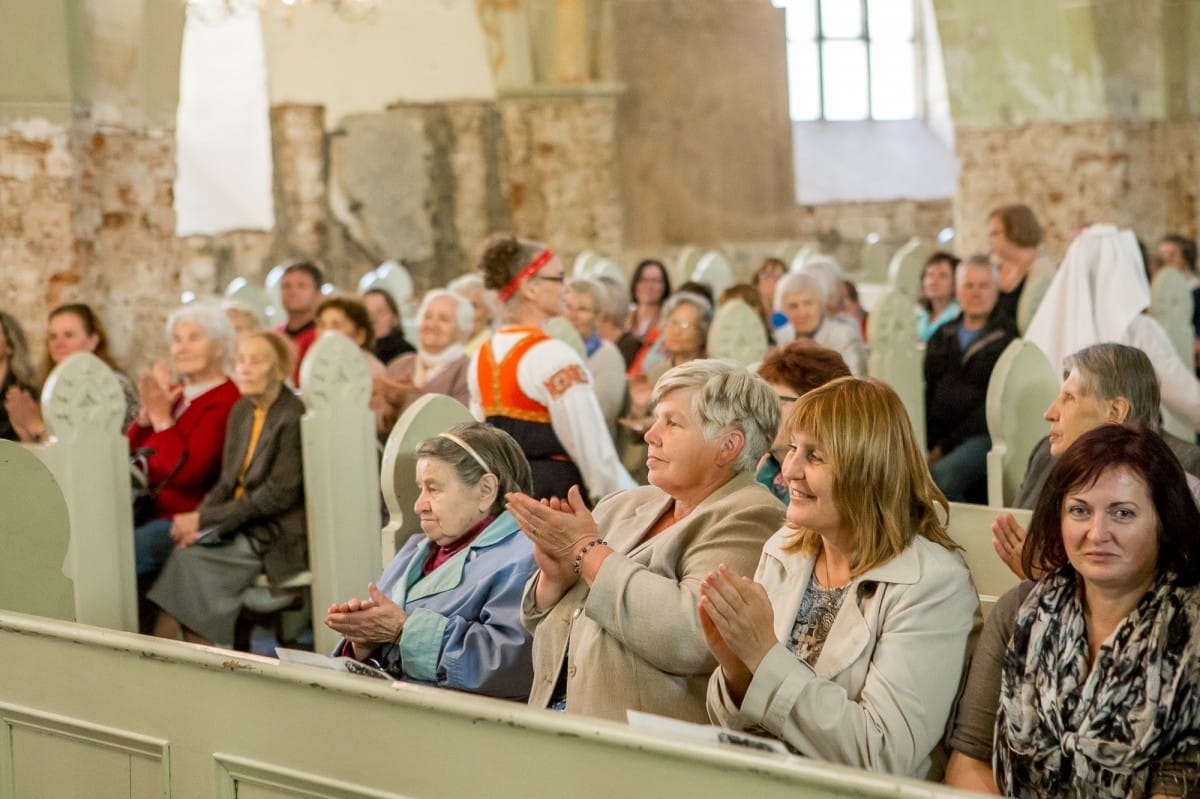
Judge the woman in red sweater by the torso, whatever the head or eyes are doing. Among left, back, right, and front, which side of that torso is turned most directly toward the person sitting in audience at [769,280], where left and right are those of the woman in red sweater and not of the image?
back

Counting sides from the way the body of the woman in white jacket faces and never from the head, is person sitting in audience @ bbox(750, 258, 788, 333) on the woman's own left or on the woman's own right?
on the woman's own right

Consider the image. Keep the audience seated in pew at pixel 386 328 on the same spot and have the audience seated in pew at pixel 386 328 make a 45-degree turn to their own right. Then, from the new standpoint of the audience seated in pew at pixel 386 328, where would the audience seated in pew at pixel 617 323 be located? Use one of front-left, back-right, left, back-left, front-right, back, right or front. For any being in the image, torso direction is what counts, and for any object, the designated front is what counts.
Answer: back

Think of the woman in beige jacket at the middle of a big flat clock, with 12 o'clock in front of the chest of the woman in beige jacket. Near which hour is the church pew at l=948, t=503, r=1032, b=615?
The church pew is roughly at 6 o'clock from the woman in beige jacket.

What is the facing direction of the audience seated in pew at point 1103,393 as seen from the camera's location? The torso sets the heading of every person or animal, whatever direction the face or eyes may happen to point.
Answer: facing to the left of the viewer

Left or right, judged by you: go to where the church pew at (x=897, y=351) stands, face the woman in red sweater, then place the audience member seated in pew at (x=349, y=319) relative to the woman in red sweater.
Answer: right

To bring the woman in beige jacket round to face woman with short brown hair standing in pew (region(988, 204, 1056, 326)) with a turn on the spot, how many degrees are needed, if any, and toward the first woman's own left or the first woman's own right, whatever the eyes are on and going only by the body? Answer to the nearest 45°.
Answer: approximately 135° to the first woman's own right
